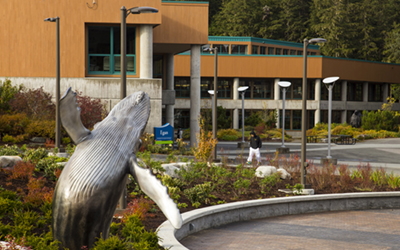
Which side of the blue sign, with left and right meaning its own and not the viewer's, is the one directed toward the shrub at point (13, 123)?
right

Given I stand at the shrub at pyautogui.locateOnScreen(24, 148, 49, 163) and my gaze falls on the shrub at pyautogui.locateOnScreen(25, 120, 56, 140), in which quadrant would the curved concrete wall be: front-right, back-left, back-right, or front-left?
back-right

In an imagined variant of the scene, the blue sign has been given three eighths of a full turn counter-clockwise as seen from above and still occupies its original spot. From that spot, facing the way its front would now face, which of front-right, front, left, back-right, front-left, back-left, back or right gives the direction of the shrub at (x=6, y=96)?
back-left

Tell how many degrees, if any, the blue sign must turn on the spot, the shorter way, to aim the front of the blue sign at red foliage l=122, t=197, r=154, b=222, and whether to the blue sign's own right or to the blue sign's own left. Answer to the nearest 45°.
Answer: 0° — it already faces it

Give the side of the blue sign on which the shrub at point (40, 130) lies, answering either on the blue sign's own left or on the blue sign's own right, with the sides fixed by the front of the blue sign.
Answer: on the blue sign's own right

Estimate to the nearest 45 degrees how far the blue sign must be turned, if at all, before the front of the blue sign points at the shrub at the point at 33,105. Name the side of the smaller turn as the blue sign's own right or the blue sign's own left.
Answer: approximately 90° to the blue sign's own right

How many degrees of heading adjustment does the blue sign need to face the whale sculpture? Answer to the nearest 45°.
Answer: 0° — it already faces it

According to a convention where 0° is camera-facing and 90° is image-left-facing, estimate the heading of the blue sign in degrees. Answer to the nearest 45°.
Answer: approximately 0°

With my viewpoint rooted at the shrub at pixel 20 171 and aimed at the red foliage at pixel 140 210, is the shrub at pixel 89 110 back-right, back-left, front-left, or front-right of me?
back-left

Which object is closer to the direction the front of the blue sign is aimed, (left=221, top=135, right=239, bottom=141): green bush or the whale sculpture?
the whale sculpture
